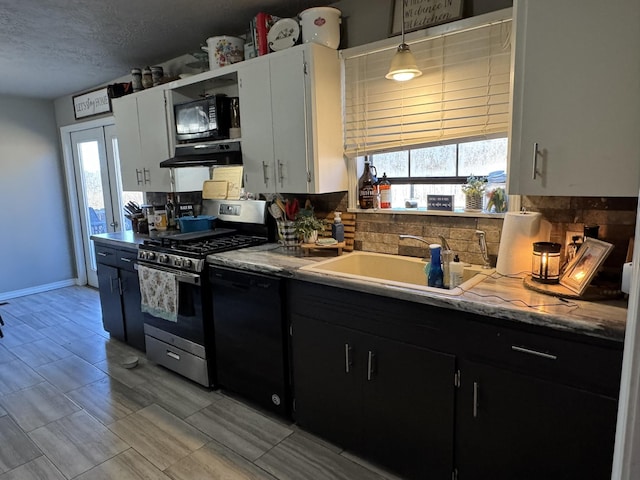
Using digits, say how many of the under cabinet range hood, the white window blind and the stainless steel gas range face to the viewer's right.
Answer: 0

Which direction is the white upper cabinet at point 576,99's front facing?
toward the camera

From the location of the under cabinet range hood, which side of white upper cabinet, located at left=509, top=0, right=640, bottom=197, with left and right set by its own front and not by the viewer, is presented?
right

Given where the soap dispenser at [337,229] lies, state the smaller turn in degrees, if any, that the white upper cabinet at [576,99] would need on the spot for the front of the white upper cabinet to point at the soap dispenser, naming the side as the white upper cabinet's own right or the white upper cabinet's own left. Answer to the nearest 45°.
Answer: approximately 90° to the white upper cabinet's own right

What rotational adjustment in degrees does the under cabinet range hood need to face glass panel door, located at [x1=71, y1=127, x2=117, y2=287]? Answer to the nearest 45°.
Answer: approximately 90° to its right

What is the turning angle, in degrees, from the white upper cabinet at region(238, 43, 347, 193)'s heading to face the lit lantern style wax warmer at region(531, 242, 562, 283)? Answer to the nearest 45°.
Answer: approximately 90° to its left

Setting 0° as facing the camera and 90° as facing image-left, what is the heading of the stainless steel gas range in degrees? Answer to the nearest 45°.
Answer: approximately 45°

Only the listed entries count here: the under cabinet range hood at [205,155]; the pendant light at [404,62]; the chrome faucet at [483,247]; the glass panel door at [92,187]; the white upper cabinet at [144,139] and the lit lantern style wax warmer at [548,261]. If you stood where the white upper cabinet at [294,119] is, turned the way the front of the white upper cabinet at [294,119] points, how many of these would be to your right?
3

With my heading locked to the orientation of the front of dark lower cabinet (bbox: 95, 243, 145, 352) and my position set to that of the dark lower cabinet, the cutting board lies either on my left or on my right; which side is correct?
on my left

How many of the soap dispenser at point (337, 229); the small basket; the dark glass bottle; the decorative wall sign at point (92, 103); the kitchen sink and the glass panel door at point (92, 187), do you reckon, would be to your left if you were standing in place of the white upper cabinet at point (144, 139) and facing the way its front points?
4

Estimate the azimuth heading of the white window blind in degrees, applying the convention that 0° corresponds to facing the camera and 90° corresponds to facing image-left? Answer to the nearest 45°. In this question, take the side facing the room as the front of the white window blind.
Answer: approximately 45°

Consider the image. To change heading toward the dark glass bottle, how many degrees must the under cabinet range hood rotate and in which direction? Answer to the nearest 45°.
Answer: approximately 90° to its left
